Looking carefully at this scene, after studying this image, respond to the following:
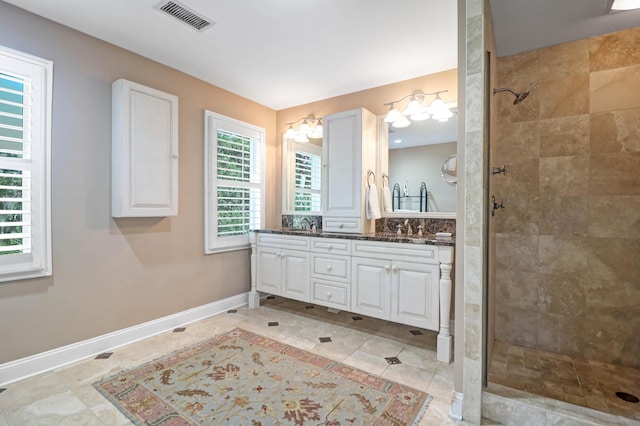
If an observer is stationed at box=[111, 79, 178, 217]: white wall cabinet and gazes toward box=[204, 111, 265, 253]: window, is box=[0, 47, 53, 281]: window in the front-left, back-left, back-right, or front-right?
back-left

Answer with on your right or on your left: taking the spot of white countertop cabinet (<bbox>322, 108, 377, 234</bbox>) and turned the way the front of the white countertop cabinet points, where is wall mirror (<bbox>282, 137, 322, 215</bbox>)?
on your right

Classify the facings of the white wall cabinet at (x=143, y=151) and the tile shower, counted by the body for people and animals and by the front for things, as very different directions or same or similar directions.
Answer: very different directions

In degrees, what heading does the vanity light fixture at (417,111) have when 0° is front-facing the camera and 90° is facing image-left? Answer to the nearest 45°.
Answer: approximately 45°

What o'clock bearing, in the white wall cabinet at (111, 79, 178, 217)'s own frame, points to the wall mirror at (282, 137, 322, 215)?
The wall mirror is roughly at 10 o'clock from the white wall cabinet.
